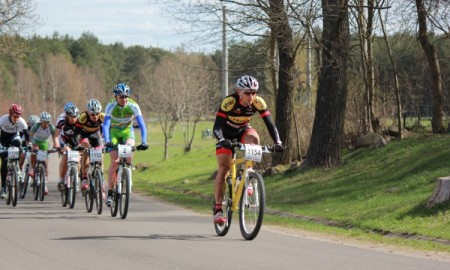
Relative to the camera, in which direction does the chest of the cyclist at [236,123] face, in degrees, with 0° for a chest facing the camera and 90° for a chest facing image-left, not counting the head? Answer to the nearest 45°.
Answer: approximately 315°

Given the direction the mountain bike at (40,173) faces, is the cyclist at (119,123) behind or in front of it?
in front

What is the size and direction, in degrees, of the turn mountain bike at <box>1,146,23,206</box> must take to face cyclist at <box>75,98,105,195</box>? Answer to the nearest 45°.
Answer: approximately 45° to its left

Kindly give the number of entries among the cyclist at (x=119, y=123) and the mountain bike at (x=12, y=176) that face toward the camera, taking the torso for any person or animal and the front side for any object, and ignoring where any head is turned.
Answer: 2

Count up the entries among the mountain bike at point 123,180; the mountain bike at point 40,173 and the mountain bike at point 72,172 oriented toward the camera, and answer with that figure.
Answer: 3

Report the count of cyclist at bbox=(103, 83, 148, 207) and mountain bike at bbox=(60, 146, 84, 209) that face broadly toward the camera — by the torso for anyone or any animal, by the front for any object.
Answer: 2

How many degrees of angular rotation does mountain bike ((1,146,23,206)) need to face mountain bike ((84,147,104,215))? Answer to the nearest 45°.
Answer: approximately 45° to its left

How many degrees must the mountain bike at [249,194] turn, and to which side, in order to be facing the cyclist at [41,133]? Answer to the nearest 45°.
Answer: approximately 180°

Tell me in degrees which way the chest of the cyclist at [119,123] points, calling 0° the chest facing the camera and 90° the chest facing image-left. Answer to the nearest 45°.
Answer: approximately 0°
